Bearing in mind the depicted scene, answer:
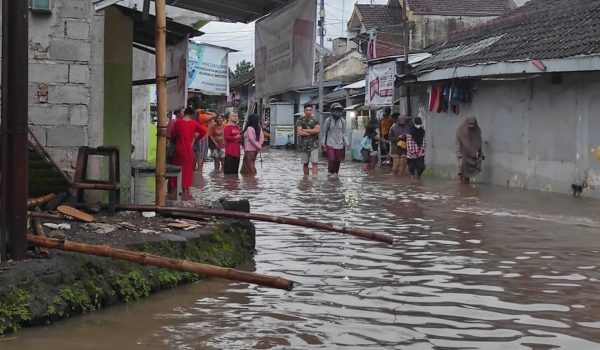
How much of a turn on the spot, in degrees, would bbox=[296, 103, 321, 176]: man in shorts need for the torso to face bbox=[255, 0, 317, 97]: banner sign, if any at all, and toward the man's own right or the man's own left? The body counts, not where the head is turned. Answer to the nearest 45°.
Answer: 0° — they already face it

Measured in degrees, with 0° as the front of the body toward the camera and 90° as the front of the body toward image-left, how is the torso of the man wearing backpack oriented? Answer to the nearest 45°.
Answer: approximately 0°

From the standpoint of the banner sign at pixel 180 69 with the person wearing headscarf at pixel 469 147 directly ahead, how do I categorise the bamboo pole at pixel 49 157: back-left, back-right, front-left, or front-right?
back-right

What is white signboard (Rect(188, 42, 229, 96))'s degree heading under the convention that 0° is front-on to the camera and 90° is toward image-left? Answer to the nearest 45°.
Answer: approximately 0°
